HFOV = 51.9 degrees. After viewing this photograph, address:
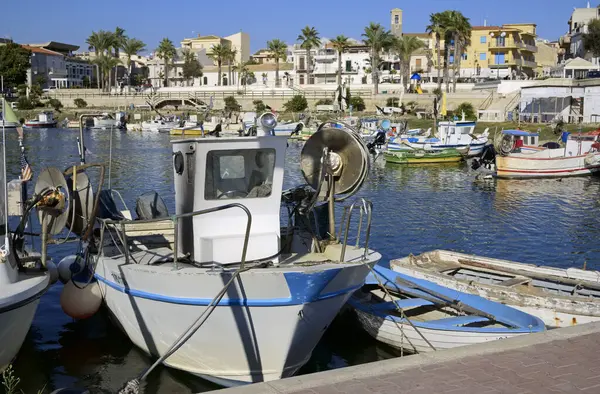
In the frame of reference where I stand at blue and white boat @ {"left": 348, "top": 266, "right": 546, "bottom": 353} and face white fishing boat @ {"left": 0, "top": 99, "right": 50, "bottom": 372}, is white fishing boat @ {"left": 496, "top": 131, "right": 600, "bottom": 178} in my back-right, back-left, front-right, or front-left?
back-right
